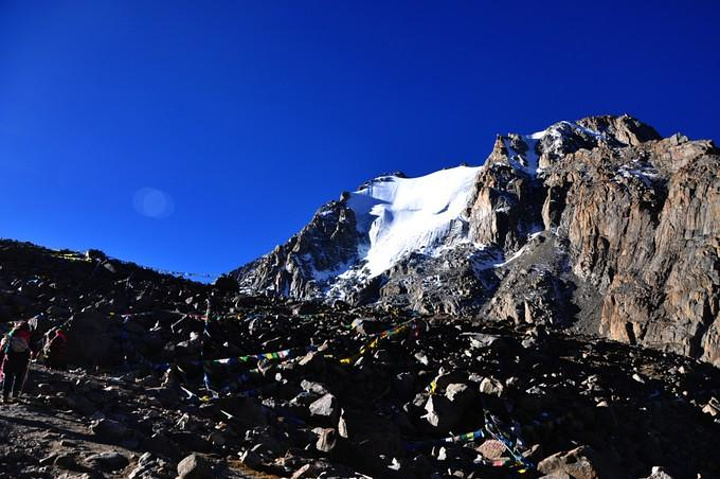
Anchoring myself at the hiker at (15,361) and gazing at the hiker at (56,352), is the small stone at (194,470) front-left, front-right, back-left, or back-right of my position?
back-right

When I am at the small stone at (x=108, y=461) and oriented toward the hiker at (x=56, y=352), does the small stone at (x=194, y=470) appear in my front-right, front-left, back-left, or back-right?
back-right

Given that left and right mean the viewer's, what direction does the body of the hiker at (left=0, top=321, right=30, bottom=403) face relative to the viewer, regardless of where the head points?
facing away from the viewer

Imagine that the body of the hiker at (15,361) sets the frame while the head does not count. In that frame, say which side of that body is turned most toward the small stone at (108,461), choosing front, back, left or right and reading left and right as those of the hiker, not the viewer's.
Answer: back

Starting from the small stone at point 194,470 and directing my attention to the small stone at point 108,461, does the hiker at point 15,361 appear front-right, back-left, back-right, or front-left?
front-right

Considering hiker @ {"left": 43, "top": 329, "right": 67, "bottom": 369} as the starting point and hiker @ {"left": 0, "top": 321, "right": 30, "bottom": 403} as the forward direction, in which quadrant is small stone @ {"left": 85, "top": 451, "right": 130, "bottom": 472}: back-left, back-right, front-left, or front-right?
front-left

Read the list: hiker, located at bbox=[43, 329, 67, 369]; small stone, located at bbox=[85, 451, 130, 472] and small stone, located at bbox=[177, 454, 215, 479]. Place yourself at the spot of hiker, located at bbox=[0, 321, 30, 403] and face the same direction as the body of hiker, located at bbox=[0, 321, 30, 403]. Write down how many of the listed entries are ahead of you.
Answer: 1

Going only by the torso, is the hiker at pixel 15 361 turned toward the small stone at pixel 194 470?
no

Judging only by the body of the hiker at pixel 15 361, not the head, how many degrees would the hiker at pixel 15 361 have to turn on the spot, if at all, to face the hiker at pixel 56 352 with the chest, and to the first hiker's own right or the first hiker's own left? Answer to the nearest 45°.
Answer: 0° — they already face them
